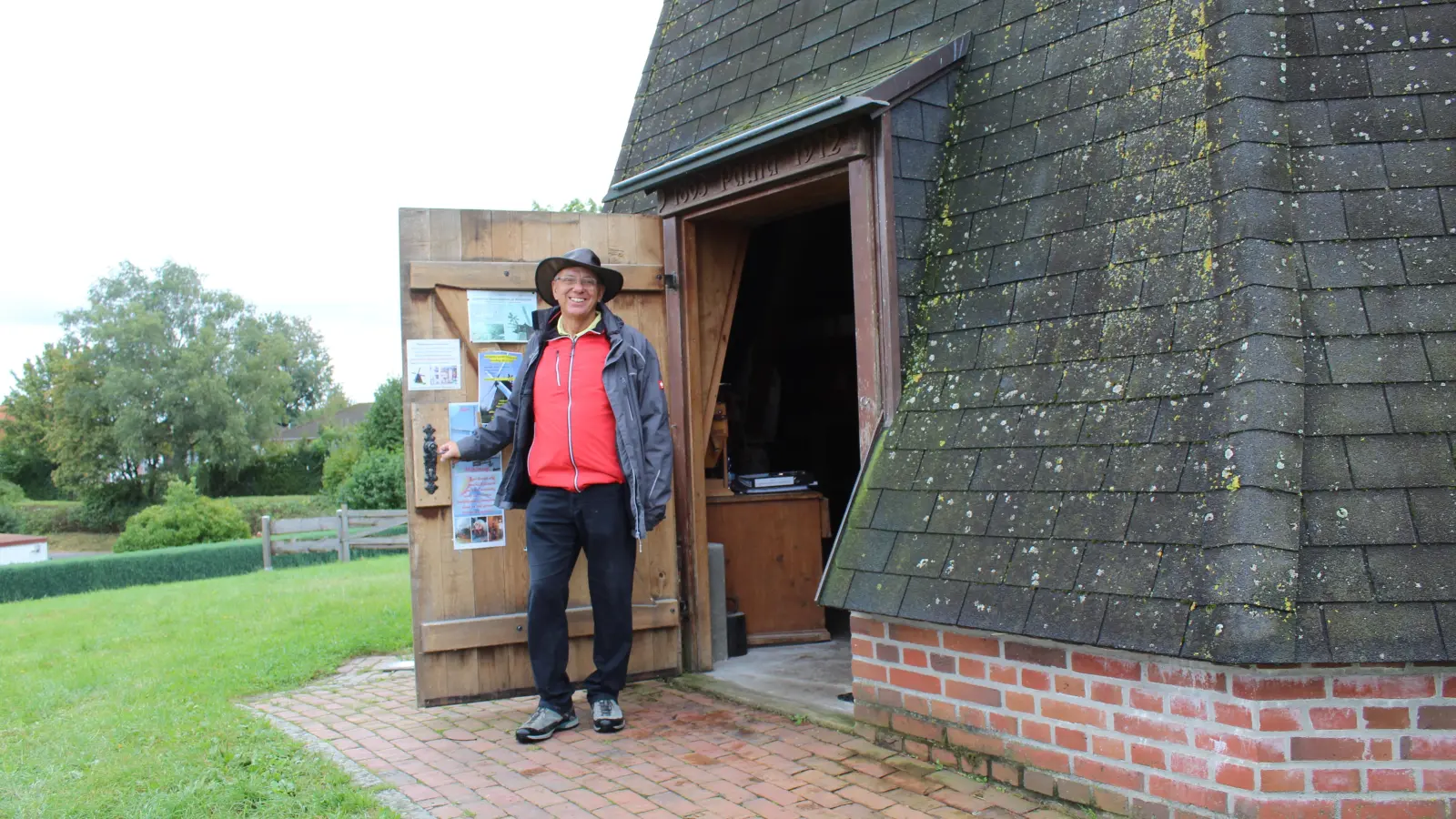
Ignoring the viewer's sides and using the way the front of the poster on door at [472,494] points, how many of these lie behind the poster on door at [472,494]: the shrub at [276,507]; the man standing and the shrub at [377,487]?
2

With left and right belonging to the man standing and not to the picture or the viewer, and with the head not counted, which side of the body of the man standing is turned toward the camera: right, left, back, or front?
front

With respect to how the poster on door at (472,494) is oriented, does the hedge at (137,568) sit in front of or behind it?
behind

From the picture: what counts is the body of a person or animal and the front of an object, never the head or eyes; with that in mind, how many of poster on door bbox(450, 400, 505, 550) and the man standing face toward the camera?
2

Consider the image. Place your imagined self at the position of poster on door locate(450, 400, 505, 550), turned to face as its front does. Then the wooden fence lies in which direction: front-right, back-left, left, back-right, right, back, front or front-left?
back

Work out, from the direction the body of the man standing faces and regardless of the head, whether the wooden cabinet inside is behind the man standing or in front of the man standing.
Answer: behind

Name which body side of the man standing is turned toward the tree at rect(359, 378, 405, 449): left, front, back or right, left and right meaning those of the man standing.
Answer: back

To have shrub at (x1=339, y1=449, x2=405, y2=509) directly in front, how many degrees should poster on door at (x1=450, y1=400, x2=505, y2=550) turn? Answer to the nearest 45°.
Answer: approximately 180°

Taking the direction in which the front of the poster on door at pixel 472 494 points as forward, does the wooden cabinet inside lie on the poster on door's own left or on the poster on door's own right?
on the poster on door's own left

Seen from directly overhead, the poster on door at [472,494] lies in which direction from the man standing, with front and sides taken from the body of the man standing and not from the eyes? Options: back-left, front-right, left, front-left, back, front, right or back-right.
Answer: back-right

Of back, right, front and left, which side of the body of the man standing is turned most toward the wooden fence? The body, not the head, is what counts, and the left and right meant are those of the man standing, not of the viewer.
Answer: back

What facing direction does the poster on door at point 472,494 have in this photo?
toward the camera

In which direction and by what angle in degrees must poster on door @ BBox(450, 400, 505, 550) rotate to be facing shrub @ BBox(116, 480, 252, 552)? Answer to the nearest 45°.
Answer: approximately 180°
